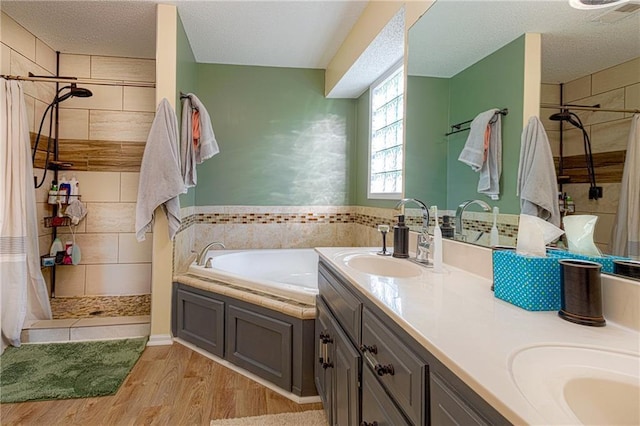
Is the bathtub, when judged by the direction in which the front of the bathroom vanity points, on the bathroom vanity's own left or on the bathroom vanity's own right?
on the bathroom vanity's own right

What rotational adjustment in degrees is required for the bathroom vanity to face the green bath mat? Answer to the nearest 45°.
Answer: approximately 45° to its right

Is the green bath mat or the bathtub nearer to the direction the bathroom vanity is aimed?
the green bath mat

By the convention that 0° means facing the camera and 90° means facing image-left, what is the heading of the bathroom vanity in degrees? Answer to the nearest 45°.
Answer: approximately 45°

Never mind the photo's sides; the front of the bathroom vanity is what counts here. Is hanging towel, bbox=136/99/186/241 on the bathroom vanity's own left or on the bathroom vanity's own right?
on the bathroom vanity's own right

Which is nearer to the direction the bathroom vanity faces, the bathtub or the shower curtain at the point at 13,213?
the shower curtain

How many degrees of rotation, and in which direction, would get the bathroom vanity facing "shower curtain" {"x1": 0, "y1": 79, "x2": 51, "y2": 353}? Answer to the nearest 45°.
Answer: approximately 45° to its right
